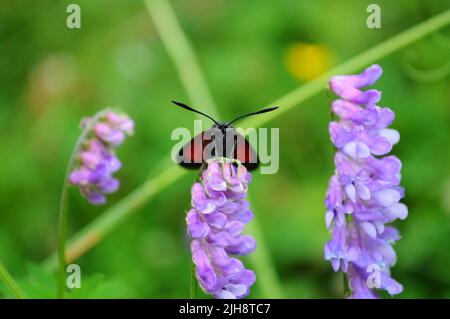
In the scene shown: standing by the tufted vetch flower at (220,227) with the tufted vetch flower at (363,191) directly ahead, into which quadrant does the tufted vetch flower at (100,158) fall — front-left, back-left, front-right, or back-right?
back-left

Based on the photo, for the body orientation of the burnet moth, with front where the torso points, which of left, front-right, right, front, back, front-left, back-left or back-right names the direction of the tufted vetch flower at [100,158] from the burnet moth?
front-left

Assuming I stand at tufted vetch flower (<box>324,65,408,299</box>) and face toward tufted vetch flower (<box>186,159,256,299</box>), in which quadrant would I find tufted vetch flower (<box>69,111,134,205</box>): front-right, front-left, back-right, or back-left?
front-right

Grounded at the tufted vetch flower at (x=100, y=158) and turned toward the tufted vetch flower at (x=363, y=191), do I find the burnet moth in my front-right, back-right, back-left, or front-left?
front-right
